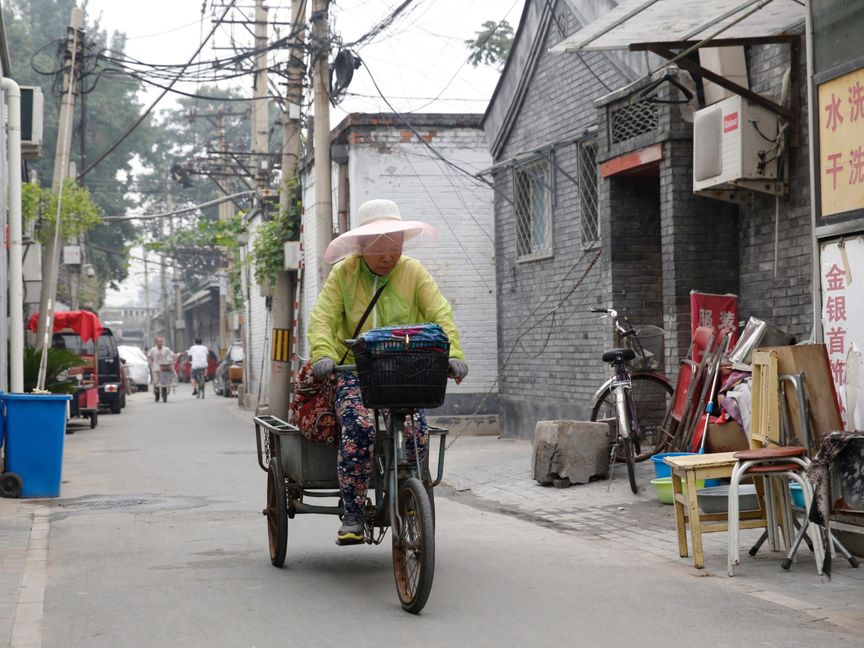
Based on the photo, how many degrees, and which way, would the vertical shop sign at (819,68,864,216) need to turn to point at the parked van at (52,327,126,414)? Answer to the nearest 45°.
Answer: approximately 90° to its right

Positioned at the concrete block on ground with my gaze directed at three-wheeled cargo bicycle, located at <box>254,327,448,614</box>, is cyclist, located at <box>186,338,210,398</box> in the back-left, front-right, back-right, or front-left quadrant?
back-right

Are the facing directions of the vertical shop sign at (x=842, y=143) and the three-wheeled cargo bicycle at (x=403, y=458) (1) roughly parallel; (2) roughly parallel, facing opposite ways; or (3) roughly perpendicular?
roughly perpendicular

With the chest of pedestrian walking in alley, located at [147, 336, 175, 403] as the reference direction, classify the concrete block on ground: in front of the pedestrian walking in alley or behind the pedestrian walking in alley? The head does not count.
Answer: in front

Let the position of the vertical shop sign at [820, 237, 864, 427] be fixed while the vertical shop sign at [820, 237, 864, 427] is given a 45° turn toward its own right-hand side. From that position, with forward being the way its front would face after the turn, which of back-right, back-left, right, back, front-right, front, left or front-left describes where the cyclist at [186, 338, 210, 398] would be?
front-right

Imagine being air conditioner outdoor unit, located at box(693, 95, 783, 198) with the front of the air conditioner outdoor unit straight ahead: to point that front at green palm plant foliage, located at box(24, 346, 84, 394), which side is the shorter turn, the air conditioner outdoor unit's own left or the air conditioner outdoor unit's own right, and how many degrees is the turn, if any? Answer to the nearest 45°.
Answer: approximately 45° to the air conditioner outdoor unit's own right

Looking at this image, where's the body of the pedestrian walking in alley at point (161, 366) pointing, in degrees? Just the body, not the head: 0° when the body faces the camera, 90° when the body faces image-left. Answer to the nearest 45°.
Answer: approximately 0°

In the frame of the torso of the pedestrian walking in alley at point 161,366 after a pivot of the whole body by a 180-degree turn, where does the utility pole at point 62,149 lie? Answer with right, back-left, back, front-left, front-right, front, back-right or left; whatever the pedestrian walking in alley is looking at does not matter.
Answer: back
